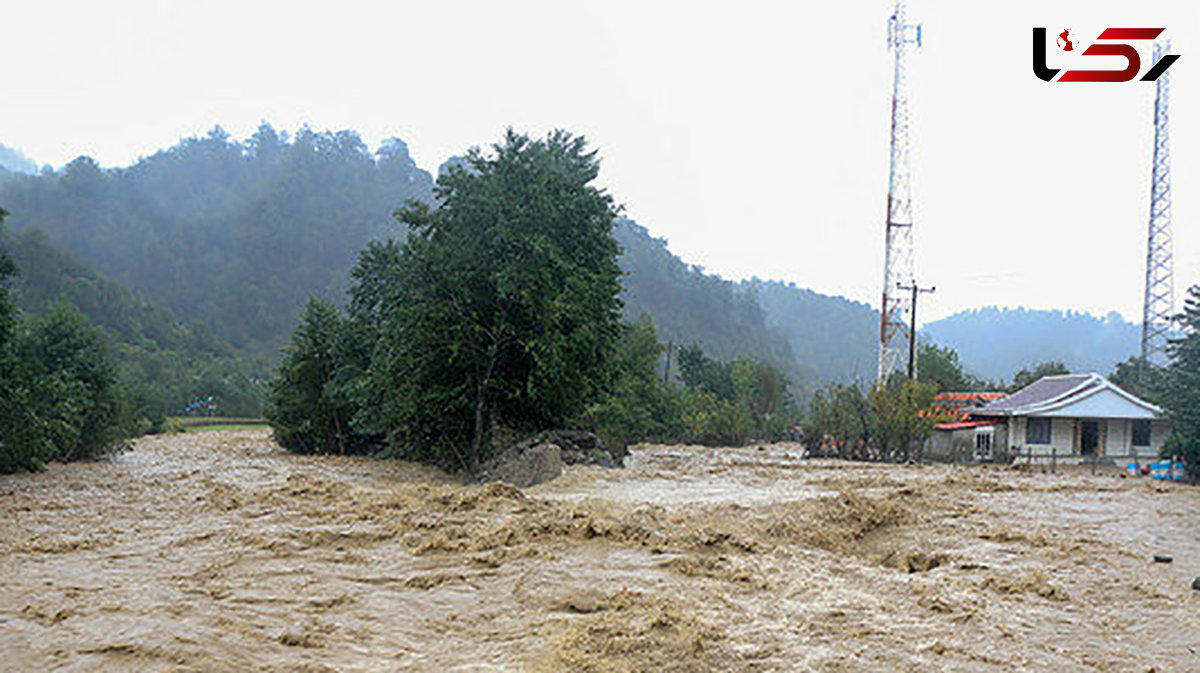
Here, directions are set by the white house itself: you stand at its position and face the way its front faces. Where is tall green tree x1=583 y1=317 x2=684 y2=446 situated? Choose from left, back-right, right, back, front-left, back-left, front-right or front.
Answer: right

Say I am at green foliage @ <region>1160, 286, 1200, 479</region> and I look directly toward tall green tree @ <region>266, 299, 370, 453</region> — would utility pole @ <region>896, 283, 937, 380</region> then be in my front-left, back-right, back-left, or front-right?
front-right

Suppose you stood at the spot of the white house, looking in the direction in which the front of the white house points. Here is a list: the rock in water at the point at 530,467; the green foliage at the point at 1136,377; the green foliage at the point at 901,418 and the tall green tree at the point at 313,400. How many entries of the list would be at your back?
1

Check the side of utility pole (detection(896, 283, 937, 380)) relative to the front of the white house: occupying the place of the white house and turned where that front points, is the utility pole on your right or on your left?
on your right

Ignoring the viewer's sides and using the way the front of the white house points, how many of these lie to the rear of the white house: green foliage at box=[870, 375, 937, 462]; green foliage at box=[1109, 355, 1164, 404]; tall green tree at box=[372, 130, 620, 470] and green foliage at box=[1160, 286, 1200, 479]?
1

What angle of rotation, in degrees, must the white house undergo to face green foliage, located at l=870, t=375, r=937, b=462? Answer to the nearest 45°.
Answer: approximately 45° to its right

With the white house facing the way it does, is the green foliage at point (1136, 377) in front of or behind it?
behind

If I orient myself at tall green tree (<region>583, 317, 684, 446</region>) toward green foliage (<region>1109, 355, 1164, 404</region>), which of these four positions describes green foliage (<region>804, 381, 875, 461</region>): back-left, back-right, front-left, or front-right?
front-right

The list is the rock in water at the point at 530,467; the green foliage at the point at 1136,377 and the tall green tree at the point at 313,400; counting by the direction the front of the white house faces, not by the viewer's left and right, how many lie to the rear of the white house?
1

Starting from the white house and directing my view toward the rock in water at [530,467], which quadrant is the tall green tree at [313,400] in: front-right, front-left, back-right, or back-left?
front-right

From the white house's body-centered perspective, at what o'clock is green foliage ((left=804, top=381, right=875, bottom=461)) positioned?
The green foliage is roughly at 2 o'clock from the white house.

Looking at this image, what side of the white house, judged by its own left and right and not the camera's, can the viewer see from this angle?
front

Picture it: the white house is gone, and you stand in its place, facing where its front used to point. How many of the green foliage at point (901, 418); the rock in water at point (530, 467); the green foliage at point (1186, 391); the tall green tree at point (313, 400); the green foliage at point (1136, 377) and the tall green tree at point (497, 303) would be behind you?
1
